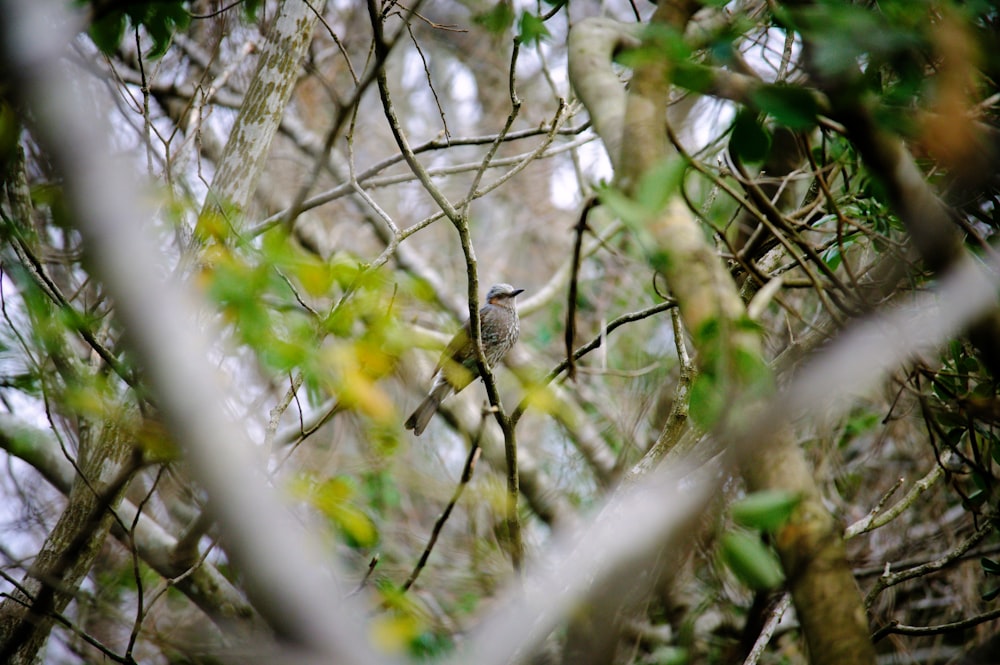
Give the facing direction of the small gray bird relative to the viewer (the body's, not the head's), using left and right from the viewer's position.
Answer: facing to the right of the viewer
